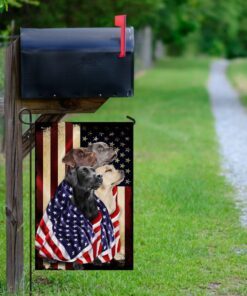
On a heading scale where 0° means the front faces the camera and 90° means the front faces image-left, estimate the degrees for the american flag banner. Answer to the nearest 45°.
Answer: approximately 0°
